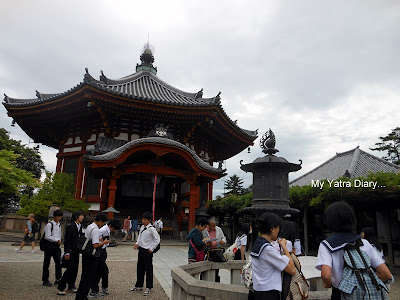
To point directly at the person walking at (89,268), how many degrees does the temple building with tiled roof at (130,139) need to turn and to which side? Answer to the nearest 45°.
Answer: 0° — it already faces them

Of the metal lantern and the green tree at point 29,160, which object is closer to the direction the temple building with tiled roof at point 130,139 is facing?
the metal lantern

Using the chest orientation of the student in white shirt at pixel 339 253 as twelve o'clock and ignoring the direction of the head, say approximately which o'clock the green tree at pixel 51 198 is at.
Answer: The green tree is roughly at 10 o'clock from the student in white shirt.

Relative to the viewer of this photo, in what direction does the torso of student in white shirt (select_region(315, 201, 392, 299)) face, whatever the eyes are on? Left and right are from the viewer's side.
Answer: facing away from the viewer

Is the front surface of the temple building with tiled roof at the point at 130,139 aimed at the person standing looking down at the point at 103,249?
yes

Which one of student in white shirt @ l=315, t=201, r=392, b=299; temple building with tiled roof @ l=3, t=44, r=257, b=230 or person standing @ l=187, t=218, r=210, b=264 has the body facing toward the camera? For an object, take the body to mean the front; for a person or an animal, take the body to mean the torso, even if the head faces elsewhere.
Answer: the temple building with tiled roof

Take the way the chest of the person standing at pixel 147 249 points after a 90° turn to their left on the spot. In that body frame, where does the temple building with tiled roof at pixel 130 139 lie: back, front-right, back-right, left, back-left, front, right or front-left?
back-left

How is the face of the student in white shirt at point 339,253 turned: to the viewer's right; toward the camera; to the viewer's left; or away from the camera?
away from the camera

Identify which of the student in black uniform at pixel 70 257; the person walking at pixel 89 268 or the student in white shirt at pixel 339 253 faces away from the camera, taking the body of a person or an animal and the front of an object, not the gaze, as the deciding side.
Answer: the student in white shirt

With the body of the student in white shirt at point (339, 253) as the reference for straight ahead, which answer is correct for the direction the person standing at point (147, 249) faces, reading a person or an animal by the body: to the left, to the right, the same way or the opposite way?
the opposite way
